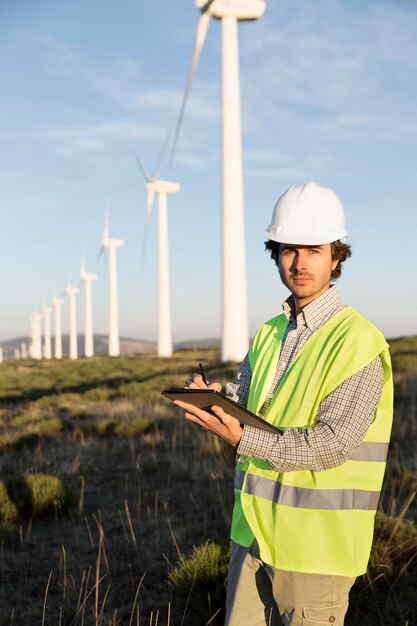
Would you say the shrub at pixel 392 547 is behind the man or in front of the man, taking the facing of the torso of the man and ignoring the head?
behind

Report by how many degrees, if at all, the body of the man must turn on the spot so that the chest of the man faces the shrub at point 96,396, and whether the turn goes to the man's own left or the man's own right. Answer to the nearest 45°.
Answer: approximately 135° to the man's own right

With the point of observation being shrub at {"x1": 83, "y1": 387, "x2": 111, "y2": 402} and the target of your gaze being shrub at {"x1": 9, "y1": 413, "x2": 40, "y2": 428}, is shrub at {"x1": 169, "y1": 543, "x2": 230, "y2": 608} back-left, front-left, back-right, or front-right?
front-left

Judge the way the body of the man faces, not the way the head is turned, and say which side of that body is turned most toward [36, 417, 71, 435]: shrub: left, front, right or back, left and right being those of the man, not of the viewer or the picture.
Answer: right

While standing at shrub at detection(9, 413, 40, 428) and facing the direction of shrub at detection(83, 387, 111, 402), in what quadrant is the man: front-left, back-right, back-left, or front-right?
back-right

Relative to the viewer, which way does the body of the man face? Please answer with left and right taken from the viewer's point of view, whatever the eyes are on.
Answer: facing the viewer and to the left of the viewer

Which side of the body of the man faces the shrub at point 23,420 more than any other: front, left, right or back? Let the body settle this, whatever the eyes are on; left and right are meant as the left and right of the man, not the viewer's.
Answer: right
